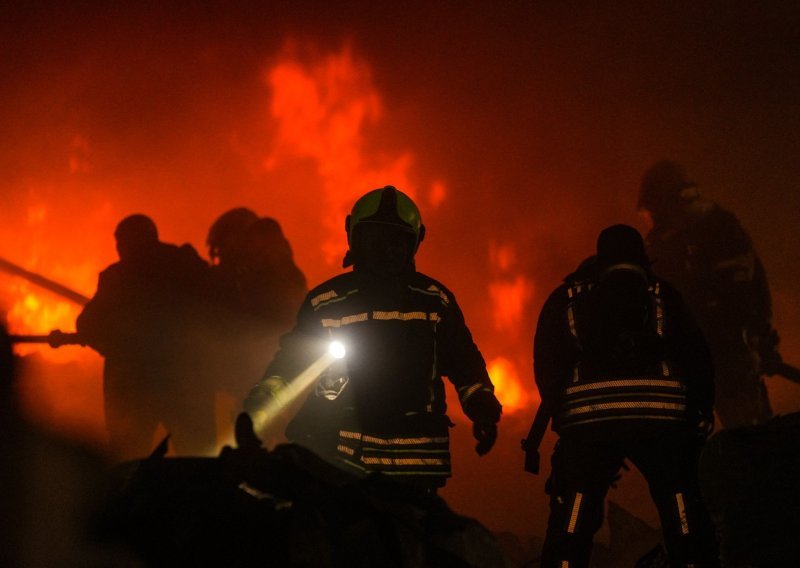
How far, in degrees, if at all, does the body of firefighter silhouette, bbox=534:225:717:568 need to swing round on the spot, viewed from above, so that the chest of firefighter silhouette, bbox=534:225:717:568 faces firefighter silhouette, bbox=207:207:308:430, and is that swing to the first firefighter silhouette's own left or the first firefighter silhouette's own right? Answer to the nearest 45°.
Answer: approximately 45° to the first firefighter silhouette's own left

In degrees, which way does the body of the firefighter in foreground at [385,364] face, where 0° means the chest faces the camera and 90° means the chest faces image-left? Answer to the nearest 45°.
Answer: approximately 0°

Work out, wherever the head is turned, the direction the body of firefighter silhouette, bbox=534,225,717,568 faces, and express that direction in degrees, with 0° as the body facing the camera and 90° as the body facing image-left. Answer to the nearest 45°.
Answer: approximately 180°

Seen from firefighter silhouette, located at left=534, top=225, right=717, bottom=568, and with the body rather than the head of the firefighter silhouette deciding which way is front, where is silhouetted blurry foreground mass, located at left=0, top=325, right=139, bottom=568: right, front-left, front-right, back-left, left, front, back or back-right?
back-left

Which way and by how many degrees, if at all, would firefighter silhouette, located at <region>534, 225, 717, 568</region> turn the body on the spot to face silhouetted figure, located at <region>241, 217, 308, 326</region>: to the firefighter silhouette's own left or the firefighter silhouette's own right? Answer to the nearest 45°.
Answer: approximately 45° to the firefighter silhouette's own left

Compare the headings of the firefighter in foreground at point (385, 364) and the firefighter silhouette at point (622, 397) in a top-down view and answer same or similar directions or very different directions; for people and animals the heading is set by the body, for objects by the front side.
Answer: very different directions

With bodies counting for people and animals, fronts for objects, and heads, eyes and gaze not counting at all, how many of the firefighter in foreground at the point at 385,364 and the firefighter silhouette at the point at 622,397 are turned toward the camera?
1

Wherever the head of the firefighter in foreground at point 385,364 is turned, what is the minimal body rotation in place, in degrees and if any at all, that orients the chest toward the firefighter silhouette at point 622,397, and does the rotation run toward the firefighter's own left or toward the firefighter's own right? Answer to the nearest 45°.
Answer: approximately 90° to the firefighter's own left

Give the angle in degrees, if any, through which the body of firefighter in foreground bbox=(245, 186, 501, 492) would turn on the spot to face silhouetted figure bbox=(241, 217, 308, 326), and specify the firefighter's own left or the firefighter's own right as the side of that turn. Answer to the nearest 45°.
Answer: approximately 180°
